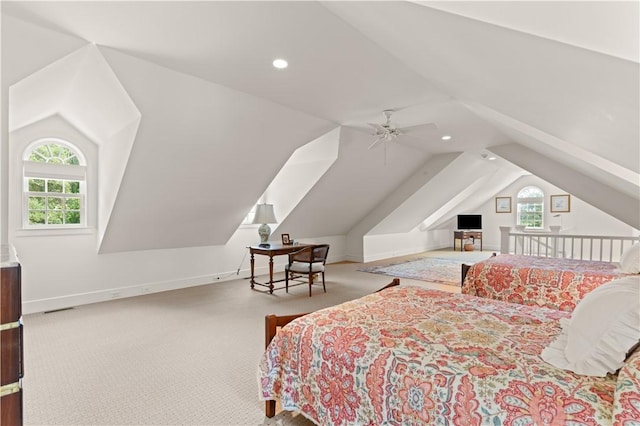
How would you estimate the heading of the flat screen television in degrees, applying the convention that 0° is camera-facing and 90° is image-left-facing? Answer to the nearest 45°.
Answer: approximately 0°

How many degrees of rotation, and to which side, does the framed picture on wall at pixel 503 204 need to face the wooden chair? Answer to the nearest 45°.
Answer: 0° — it already faces it

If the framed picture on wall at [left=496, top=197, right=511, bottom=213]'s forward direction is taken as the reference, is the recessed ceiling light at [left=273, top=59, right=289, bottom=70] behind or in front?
in front

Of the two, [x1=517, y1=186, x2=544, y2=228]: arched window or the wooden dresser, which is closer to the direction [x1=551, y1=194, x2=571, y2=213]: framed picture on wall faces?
the wooden dresser

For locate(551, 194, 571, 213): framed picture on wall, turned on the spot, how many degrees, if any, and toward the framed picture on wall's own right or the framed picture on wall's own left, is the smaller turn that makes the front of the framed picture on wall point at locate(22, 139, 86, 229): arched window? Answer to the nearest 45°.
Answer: approximately 45° to the framed picture on wall's own right

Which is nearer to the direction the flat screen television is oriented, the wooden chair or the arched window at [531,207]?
the wooden chair

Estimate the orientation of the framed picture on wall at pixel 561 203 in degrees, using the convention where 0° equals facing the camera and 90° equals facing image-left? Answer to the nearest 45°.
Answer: approximately 0°

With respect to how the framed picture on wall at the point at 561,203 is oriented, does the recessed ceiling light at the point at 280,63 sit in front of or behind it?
in front

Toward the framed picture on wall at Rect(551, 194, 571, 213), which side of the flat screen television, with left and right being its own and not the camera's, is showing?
left

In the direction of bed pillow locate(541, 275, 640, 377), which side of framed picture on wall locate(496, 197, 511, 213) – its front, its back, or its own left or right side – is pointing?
front

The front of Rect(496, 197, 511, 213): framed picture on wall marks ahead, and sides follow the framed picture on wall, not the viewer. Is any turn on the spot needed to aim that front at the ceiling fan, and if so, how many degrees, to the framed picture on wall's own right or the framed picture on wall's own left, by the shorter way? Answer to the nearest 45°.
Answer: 0° — it already faces it
